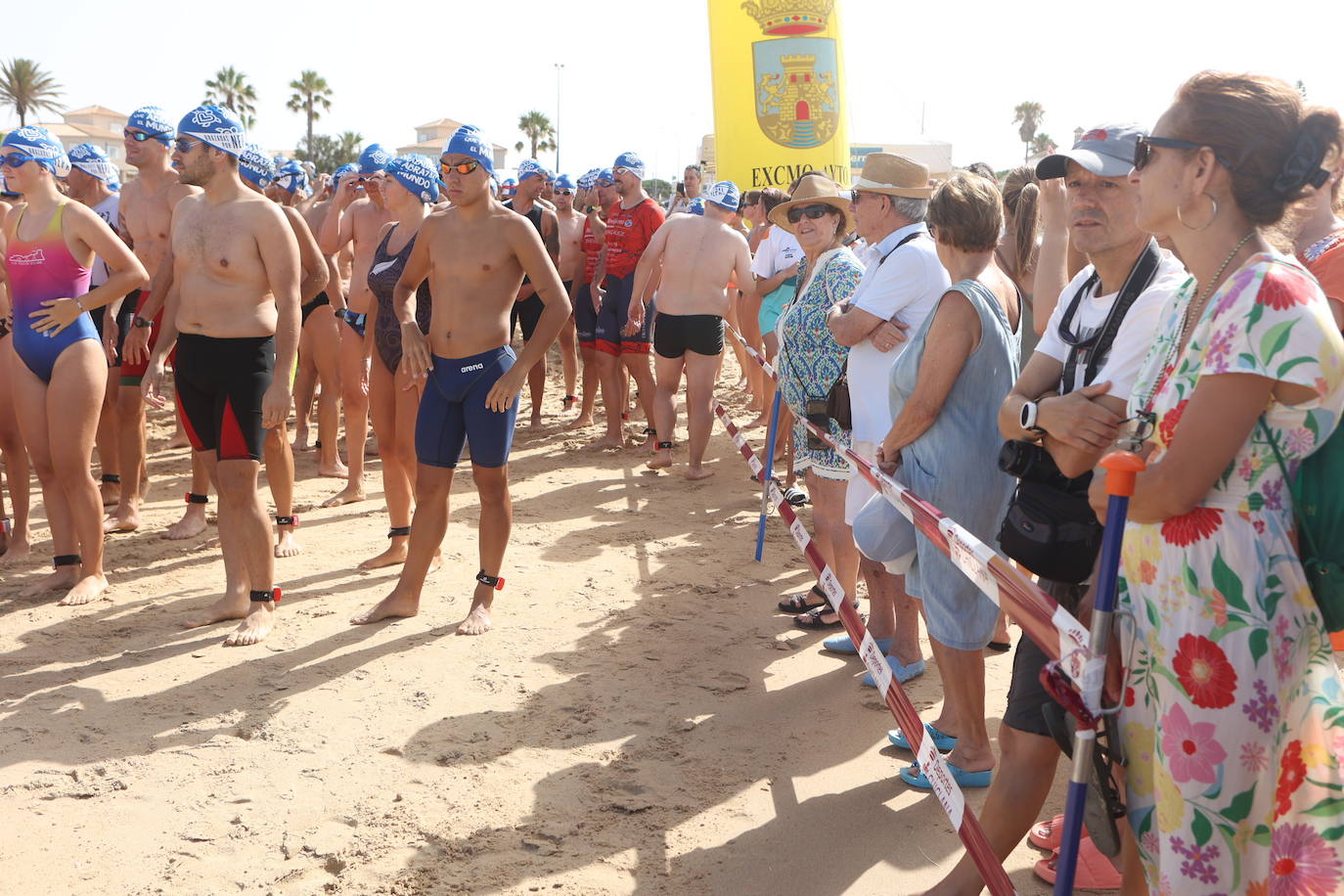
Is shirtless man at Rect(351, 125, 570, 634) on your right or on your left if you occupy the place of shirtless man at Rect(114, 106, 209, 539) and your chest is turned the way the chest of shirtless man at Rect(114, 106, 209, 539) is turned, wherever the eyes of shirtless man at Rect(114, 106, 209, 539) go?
on your left

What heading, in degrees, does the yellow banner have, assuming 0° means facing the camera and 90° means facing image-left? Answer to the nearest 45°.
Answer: approximately 0°

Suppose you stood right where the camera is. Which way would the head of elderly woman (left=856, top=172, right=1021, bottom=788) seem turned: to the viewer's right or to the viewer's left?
to the viewer's left

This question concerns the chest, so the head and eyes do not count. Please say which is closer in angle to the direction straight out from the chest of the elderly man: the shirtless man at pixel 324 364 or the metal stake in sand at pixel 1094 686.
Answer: the shirtless man

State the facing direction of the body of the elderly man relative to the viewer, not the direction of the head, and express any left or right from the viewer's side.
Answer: facing to the left of the viewer

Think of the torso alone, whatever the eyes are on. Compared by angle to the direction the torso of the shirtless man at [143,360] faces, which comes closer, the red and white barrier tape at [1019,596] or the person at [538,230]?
the red and white barrier tape

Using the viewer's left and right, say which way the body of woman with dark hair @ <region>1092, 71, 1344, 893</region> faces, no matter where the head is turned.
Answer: facing to the left of the viewer

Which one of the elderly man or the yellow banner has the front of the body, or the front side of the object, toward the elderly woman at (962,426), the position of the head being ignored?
the yellow banner

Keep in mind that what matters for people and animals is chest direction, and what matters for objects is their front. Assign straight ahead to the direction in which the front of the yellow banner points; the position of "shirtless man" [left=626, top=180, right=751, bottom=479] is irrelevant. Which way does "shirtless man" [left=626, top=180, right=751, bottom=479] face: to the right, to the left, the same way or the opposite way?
the opposite way

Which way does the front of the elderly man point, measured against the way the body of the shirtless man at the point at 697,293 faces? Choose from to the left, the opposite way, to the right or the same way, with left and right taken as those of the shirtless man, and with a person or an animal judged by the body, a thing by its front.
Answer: to the left

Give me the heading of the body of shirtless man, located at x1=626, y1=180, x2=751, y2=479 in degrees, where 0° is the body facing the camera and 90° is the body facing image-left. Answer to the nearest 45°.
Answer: approximately 180°

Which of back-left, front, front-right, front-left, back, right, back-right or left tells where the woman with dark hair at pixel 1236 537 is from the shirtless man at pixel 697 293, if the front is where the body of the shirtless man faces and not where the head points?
back

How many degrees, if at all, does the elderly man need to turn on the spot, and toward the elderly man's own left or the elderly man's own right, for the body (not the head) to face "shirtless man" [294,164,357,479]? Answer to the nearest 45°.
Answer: approximately 45° to the elderly man's own right

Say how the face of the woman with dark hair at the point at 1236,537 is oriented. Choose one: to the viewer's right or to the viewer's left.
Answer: to the viewer's left

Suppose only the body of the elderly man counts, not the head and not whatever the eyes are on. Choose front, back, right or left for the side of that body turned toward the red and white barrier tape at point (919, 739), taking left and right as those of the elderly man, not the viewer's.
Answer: left
